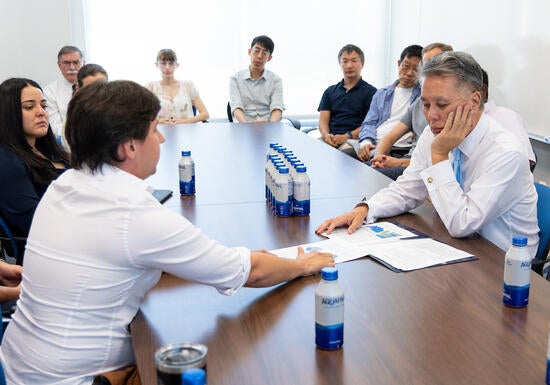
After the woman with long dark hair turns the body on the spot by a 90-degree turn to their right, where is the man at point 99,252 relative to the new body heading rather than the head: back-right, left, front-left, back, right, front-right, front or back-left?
front-left

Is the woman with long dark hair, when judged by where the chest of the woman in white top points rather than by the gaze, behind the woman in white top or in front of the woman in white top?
in front

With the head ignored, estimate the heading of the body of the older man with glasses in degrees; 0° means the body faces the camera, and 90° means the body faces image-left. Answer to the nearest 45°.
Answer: approximately 315°

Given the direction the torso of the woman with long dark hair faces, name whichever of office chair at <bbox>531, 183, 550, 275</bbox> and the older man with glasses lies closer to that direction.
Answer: the office chair

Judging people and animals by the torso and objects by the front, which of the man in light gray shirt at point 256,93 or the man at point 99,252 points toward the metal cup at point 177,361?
the man in light gray shirt

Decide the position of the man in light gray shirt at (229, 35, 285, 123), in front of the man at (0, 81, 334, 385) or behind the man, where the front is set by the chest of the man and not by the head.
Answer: in front

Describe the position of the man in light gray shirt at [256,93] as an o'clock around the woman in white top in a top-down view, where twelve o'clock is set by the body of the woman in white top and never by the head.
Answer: The man in light gray shirt is roughly at 9 o'clock from the woman in white top.

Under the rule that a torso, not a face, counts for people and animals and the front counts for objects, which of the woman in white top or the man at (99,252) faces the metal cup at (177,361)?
the woman in white top

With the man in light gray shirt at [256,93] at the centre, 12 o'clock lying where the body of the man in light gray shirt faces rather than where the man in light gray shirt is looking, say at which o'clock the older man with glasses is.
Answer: The older man with glasses is roughly at 2 o'clock from the man in light gray shirt.
